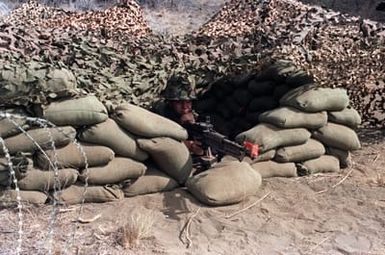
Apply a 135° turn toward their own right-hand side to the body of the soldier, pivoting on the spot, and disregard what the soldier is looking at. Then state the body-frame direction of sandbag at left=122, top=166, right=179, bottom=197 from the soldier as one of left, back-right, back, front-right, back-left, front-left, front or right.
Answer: left

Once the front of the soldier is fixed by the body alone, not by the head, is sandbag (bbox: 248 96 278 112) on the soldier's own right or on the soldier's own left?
on the soldier's own left

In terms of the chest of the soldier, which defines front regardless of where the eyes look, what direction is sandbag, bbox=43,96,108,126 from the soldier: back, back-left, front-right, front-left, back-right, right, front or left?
right

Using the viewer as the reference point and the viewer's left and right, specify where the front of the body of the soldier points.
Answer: facing the viewer and to the right of the viewer

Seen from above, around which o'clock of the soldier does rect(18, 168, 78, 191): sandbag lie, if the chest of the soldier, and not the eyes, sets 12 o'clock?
The sandbag is roughly at 3 o'clock from the soldier.

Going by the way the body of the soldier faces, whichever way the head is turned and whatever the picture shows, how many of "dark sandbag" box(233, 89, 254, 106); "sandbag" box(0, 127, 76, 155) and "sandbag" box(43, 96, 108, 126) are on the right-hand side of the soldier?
2

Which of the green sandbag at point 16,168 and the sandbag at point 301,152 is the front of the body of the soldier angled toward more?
the sandbag

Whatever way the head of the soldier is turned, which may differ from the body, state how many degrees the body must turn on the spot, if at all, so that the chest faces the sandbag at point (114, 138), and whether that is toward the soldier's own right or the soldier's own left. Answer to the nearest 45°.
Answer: approximately 90° to the soldier's own right

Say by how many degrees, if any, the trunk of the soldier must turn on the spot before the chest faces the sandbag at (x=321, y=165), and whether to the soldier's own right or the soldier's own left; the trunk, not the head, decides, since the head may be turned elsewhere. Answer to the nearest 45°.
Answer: approximately 45° to the soldier's own left

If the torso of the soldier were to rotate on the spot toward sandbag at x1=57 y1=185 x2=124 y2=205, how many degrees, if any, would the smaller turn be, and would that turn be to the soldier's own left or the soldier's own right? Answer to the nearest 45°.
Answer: approximately 90° to the soldier's own right

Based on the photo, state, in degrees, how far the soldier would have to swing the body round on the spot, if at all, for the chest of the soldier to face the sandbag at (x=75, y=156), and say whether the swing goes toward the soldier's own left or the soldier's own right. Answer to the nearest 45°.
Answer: approximately 90° to the soldier's own right
